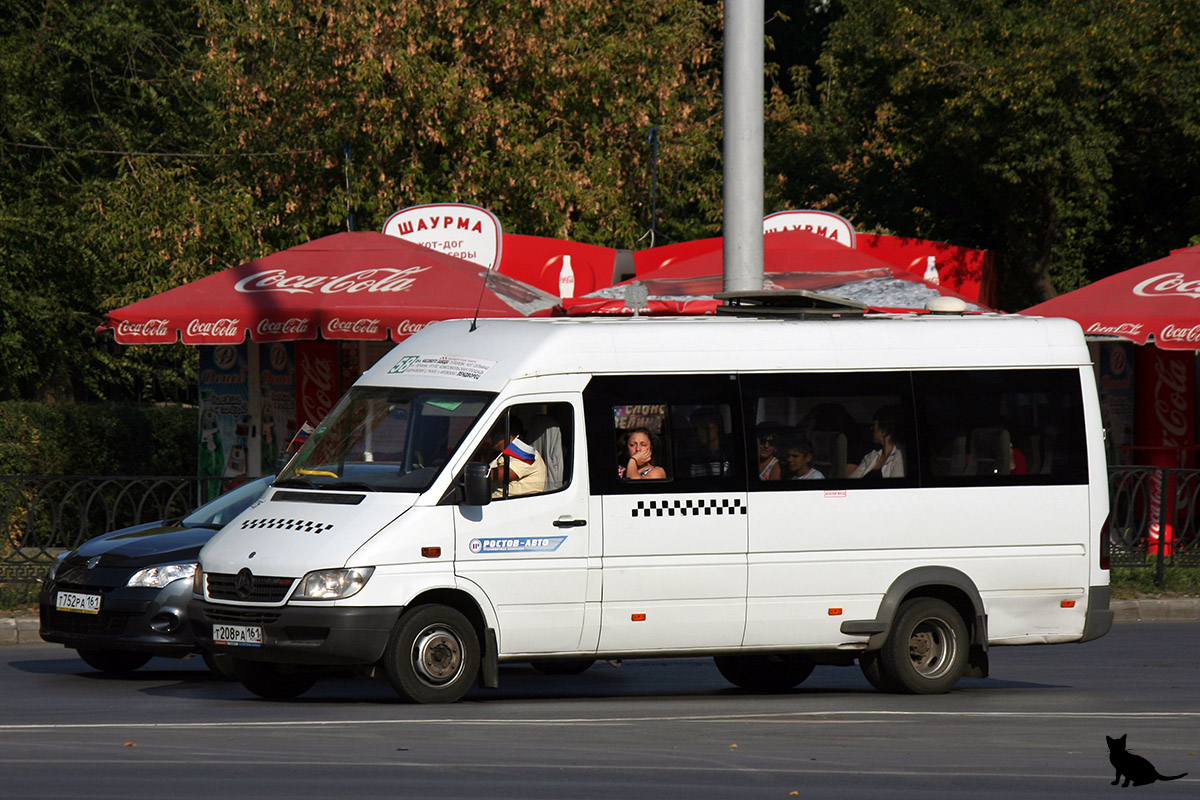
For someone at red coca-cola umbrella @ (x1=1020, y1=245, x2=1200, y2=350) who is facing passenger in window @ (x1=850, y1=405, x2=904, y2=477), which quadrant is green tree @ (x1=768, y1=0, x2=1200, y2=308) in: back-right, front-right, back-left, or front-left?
back-right

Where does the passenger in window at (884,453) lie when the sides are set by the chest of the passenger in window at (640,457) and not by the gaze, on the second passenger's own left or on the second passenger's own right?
on the second passenger's own left

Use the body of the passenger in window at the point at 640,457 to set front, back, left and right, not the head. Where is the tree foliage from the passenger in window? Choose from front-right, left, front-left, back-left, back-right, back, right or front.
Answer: back

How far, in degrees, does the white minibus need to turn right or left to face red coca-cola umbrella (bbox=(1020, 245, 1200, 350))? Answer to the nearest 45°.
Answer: approximately 180°

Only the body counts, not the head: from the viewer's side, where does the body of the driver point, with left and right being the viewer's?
facing to the left of the viewer

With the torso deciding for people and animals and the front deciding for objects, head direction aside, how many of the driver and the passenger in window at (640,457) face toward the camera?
1

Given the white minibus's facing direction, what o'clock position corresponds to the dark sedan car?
The dark sedan car is roughly at 2 o'clock from the white minibus.

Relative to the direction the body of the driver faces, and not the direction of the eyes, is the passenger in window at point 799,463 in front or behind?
behind

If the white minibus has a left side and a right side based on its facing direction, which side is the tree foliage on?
on its right

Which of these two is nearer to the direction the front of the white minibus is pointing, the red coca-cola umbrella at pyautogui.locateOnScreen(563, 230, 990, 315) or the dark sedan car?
the dark sedan car
